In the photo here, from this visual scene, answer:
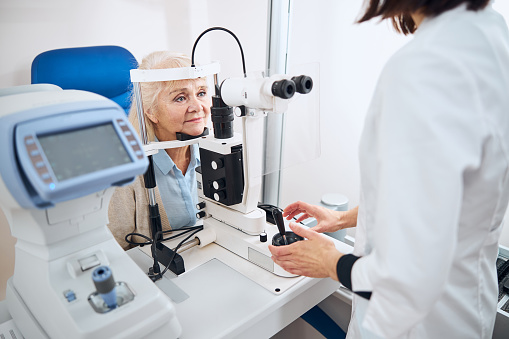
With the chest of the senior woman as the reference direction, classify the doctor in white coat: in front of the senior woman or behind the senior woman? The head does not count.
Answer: in front

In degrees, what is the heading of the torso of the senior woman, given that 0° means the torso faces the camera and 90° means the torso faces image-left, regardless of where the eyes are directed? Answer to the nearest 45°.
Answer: approximately 315°

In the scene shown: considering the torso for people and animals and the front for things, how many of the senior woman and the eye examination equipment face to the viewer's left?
0

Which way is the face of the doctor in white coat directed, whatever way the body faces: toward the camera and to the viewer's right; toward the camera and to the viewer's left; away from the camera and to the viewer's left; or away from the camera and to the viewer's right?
away from the camera and to the viewer's left

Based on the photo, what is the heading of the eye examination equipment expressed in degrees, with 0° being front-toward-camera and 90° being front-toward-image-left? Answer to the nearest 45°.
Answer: approximately 315°

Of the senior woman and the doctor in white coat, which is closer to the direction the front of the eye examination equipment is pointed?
the doctor in white coat
